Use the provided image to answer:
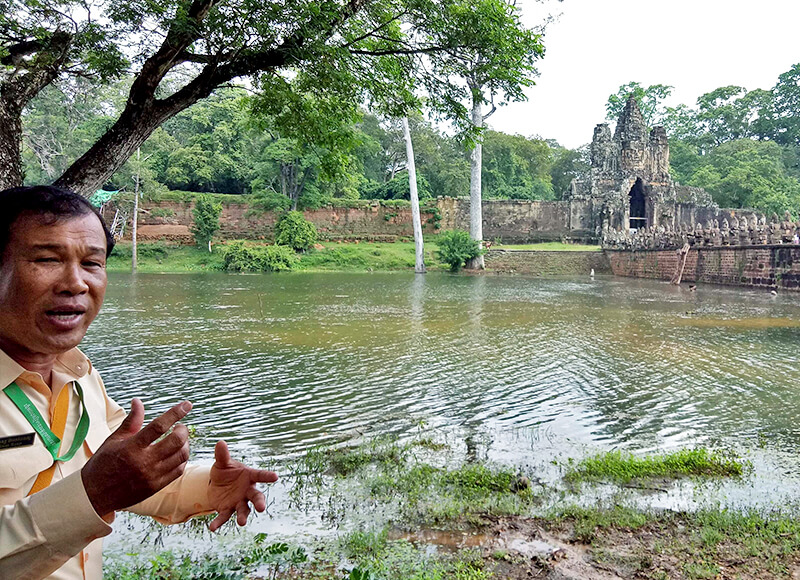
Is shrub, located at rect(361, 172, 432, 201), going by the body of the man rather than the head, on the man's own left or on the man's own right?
on the man's own left

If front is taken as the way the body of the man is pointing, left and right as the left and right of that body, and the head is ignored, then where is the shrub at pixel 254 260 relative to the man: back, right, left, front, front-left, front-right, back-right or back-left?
back-left

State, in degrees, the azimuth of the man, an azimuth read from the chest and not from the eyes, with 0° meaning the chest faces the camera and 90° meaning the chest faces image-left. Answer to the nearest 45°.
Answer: approximately 315°

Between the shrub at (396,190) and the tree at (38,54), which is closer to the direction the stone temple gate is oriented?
the tree

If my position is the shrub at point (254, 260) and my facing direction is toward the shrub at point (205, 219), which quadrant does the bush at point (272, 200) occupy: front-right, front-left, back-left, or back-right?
front-right

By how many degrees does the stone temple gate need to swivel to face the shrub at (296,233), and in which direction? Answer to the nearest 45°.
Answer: approximately 90° to its right

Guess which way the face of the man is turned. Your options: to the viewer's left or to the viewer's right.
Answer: to the viewer's right

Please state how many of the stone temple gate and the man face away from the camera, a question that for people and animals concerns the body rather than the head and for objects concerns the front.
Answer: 0

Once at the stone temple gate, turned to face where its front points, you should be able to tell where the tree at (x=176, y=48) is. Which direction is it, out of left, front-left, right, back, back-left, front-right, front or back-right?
front-right

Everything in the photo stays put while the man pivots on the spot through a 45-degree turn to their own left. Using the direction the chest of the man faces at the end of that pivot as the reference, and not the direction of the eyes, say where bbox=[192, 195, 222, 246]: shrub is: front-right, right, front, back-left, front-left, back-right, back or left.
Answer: left

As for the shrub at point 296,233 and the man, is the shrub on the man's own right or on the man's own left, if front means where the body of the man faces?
on the man's own left

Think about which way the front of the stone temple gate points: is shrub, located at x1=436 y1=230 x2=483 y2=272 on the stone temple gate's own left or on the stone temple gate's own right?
on the stone temple gate's own right

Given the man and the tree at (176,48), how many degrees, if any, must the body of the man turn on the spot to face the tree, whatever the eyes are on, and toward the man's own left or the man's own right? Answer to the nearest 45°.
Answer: approximately 135° to the man's own left

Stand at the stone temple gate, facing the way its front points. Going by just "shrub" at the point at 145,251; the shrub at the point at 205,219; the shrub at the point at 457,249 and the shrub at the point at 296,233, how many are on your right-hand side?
4
